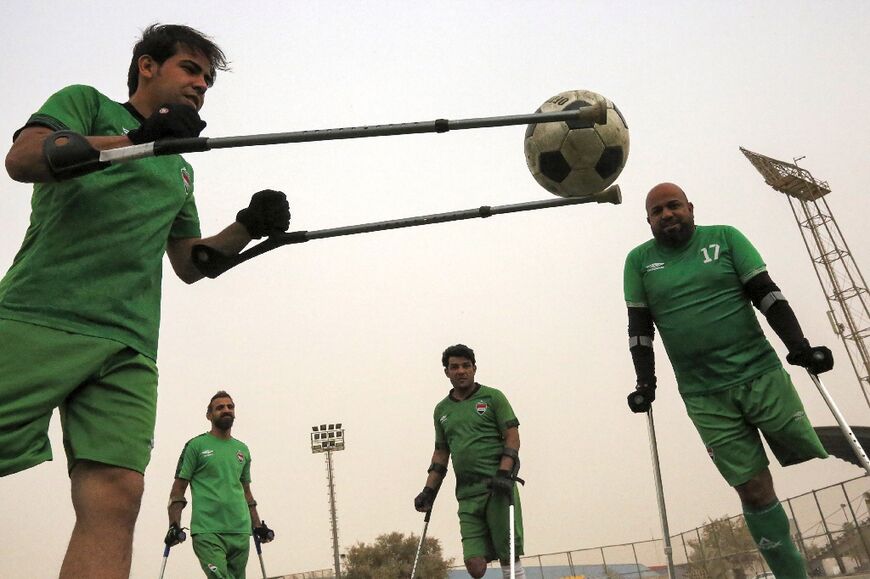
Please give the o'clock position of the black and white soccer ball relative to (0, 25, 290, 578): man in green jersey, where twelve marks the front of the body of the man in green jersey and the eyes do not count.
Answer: The black and white soccer ball is roughly at 10 o'clock from the man in green jersey.

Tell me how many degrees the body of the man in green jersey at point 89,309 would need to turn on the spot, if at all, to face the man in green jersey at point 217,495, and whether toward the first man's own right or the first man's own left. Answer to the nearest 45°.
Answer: approximately 135° to the first man's own left

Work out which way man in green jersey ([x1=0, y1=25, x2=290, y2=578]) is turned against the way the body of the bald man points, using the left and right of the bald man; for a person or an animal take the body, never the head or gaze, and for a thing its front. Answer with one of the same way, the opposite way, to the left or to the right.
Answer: to the left

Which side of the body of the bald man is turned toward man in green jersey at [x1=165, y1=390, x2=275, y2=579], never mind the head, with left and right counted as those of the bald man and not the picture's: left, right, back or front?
right

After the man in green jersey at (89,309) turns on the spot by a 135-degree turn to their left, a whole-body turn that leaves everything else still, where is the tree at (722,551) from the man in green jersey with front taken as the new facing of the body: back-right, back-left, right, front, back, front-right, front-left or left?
front-right

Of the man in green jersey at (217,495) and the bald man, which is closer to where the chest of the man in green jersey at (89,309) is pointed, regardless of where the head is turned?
the bald man

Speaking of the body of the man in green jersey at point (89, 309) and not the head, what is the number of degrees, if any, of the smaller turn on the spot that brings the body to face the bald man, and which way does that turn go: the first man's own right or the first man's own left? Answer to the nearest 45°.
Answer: approximately 45° to the first man's own left

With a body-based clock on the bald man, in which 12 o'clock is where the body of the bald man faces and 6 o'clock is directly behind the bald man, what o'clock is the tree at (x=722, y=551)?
The tree is roughly at 6 o'clock from the bald man.

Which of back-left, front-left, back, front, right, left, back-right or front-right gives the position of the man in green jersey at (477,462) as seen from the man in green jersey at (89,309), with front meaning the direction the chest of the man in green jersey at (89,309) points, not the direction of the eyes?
left

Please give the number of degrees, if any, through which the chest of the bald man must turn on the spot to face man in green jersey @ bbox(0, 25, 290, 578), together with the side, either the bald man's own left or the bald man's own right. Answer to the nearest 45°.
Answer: approximately 45° to the bald man's own right

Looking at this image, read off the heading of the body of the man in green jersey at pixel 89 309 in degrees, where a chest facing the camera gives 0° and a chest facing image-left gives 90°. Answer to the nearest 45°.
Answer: approximately 315°

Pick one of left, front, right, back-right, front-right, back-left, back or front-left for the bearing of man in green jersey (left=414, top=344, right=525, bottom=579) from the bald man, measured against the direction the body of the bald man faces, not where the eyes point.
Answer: back-right
